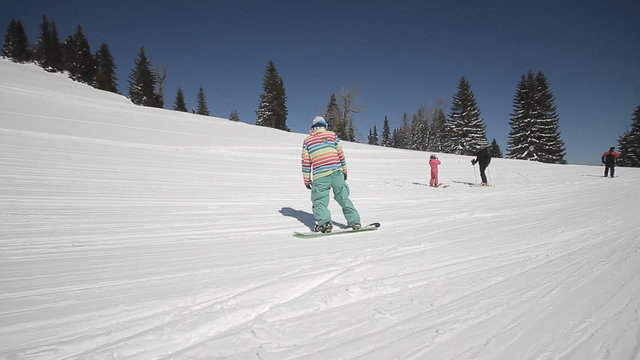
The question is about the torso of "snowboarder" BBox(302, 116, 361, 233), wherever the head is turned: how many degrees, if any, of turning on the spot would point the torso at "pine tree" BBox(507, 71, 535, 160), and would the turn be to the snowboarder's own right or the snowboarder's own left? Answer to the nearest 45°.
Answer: approximately 45° to the snowboarder's own right

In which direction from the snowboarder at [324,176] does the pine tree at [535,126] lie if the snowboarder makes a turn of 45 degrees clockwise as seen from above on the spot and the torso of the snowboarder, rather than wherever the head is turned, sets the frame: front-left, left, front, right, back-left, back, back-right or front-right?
front

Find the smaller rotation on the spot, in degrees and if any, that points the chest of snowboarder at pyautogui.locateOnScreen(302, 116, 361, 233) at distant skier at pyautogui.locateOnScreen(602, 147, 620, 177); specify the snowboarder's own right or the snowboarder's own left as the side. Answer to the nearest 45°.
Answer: approximately 45° to the snowboarder's own right

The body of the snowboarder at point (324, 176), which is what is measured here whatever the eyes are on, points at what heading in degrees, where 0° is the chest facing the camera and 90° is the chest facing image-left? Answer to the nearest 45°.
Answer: approximately 180°

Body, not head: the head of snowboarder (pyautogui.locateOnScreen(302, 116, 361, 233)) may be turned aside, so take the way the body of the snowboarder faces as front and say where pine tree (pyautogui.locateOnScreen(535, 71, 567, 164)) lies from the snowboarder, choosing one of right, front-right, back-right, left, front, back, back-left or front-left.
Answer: front-right

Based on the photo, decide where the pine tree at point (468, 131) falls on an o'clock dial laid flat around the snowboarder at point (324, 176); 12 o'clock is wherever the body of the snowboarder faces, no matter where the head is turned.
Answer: The pine tree is roughly at 1 o'clock from the snowboarder.
